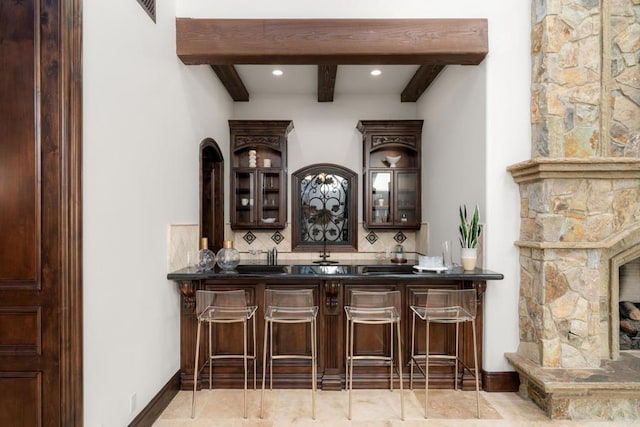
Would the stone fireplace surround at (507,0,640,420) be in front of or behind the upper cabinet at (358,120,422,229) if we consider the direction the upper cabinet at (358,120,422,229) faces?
in front

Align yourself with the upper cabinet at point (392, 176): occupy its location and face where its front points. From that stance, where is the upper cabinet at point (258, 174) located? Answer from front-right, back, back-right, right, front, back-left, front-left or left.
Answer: right
